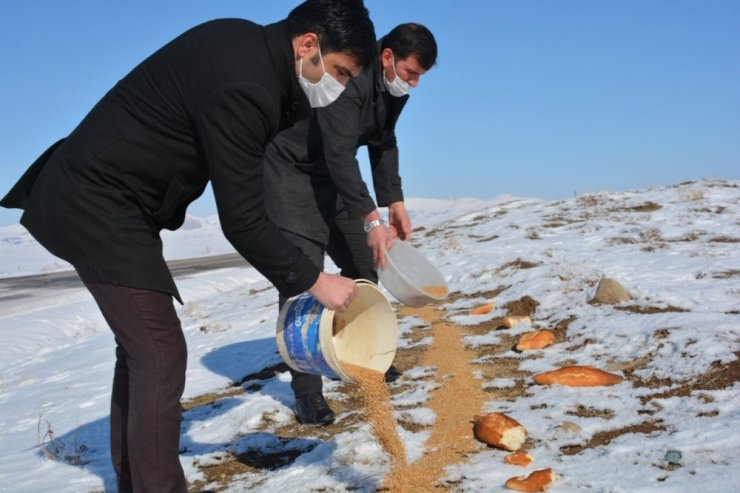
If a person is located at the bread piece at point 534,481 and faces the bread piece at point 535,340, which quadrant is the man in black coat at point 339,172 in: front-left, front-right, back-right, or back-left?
front-left

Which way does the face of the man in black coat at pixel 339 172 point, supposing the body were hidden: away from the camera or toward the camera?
toward the camera

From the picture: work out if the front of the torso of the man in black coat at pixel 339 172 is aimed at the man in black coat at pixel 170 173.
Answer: no

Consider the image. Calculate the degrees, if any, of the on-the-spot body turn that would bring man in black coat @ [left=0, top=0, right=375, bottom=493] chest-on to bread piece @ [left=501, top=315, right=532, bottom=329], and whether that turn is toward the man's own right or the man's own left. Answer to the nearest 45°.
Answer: approximately 45° to the man's own left

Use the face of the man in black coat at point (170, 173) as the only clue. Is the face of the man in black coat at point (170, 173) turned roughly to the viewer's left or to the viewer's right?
to the viewer's right

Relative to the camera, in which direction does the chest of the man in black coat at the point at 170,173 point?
to the viewer's right

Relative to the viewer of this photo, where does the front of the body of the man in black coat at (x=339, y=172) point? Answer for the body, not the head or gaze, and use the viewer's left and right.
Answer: facing the viewer and to the right of the viewer

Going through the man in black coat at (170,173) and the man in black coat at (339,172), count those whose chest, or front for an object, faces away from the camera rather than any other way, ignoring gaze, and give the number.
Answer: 0

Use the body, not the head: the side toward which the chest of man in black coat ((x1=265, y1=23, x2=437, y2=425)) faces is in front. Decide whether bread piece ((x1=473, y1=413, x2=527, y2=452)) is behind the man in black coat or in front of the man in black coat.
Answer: in front

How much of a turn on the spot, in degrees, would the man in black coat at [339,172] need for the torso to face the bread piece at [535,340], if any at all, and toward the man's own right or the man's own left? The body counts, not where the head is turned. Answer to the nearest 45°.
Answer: approximately 90° to the man's own left
